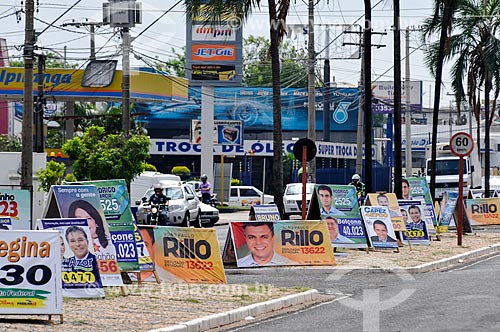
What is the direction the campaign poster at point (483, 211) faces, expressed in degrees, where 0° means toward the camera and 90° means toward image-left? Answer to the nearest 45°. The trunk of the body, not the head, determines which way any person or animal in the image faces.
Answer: approximately 0°

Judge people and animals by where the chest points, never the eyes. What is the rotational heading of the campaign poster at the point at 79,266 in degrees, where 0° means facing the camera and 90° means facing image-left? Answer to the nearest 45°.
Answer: approximately 0°

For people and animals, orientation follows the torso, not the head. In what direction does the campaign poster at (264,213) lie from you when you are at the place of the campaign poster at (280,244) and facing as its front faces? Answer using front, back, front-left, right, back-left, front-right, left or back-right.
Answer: back

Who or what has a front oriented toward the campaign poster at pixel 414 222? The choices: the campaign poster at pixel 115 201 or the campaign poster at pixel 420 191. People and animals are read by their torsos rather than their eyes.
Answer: the campaign poster at pixel 420 191

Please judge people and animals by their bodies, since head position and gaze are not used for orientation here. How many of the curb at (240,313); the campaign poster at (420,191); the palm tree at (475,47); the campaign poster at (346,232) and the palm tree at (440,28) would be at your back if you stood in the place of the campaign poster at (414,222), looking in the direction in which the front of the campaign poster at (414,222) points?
3

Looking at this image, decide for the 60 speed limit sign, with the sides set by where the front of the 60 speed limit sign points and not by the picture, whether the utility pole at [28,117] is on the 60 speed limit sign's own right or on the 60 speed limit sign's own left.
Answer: on the 60 speed limit sign's own right

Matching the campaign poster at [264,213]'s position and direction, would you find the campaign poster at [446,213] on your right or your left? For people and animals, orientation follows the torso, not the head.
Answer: on your left

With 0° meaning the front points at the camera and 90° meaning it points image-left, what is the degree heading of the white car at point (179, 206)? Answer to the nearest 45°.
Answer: approximately 45°

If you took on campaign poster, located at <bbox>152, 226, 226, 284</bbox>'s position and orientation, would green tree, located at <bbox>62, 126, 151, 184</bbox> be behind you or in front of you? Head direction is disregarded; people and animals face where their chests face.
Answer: behind

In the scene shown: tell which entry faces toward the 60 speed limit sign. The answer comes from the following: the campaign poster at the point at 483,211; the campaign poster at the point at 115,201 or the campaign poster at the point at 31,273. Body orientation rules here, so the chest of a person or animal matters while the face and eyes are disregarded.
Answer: the campaign poster at the point at 483,211
